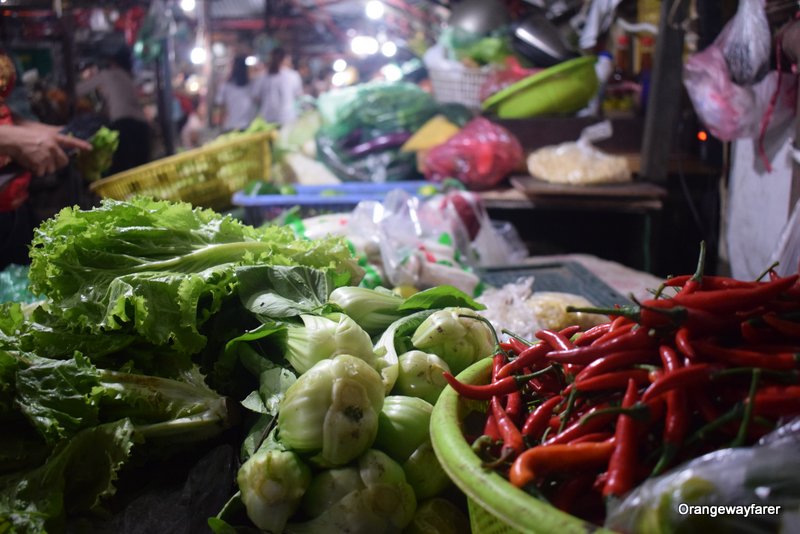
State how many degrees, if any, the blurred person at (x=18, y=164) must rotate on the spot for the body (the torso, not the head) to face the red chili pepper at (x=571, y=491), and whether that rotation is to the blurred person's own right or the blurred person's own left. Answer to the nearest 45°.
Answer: approximately 90° to the blurred person's own right

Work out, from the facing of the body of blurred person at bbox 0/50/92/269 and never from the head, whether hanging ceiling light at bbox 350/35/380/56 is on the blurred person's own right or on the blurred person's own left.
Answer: on the blurred person's own left

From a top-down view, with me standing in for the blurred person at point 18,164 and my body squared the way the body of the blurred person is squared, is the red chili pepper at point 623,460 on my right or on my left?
on my right

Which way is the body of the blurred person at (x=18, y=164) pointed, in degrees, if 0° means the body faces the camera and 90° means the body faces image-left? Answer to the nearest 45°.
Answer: approximately 270°

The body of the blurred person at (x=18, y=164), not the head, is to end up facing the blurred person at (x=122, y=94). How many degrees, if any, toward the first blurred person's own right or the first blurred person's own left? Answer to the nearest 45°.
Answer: approximately 90° to the first blurred person's own left

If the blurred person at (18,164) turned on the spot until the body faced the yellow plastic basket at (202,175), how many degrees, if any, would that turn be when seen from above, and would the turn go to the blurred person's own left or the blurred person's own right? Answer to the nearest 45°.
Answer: approximately 45° to the blurred person's own left
